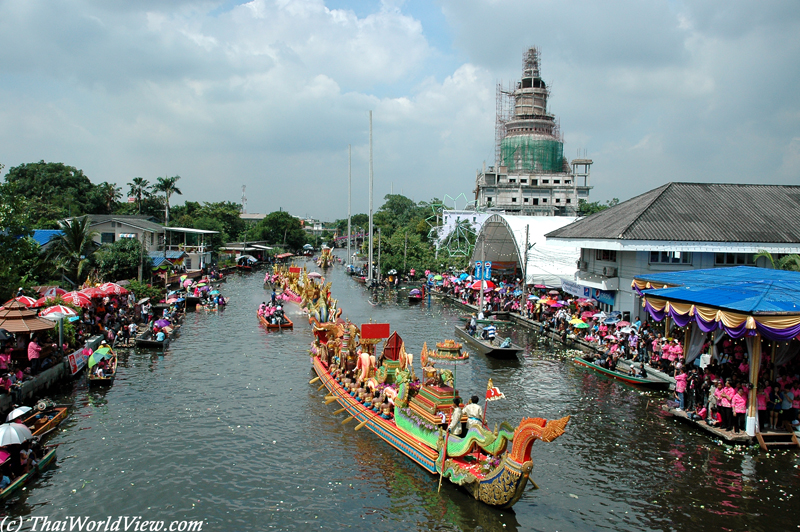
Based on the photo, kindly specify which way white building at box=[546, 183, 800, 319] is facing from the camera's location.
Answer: facing the viewer and to the left of the viewer

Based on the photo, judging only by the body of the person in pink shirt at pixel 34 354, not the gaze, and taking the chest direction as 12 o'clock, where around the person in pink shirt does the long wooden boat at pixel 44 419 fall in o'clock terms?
The long wooden boat is roughly at 3 o'clock from the person in pink shirt.

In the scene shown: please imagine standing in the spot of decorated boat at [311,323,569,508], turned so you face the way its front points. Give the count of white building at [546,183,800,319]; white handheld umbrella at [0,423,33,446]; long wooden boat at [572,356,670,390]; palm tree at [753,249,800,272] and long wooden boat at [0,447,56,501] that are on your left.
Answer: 3

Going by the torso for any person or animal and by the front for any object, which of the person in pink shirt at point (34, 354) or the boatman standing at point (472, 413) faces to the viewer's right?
the person in pink shirt

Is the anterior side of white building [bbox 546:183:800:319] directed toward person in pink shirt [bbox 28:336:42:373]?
yes

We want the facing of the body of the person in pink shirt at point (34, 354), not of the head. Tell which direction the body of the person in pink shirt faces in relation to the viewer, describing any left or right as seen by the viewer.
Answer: facing to the right of the viewer

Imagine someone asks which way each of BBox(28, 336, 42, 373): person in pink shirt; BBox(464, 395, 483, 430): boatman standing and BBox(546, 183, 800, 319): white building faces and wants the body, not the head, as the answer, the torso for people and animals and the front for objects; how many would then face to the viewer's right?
1

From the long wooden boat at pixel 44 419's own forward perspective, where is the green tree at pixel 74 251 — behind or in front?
in front

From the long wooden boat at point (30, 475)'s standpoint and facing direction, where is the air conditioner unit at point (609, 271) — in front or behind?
in front

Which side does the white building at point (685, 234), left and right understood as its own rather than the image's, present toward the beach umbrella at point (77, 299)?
front

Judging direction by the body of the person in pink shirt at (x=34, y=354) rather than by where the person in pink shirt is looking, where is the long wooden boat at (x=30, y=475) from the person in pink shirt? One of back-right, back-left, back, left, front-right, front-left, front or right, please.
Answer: right

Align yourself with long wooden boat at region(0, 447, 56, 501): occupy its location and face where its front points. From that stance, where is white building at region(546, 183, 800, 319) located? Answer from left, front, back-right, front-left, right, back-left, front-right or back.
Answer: front-right

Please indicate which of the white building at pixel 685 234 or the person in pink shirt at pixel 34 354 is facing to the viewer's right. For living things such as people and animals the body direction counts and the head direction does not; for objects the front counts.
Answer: the person in pink shirt

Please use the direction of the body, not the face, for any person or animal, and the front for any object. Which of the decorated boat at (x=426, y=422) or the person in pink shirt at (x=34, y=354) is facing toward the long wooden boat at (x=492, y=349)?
the person in pink shirt

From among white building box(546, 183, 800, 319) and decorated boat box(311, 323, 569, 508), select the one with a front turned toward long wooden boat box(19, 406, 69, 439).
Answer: the white building

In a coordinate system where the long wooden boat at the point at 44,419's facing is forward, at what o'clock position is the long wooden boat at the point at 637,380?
the long wooden boat at the point at 637,380 is roughly at 2 o'clock from the long wooden boat at the point at 44,419.
